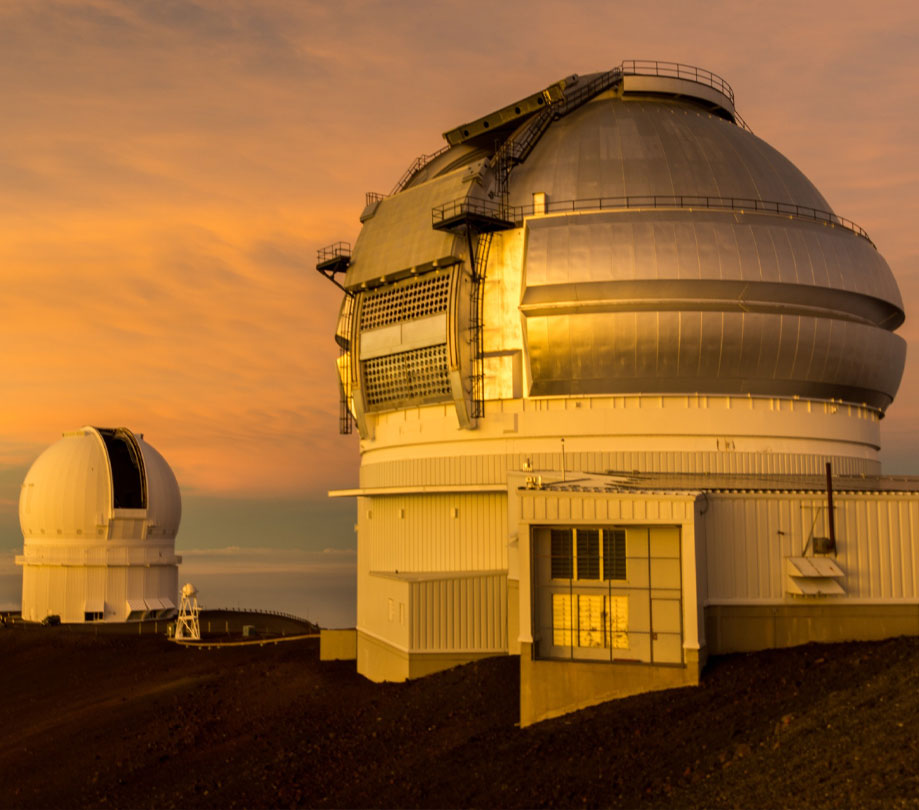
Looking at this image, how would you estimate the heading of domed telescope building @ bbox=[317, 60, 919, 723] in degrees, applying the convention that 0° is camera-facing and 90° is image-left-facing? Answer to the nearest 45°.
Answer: approximately 45°
